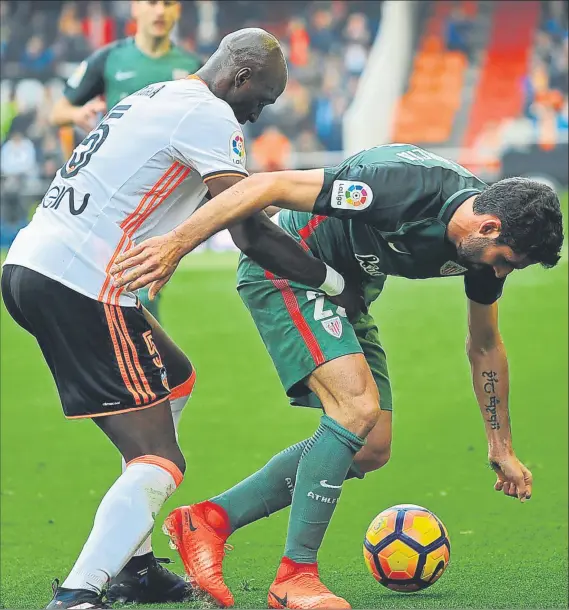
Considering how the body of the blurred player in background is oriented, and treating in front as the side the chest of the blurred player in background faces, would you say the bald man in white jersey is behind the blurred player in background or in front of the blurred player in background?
in front

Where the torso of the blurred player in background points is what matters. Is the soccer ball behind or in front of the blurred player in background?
in front

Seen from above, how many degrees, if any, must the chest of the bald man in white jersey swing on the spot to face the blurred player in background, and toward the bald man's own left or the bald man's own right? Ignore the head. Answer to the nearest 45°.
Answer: approximately 90° to the bald man's own left

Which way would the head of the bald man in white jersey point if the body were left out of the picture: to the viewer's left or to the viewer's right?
to the viewer's right

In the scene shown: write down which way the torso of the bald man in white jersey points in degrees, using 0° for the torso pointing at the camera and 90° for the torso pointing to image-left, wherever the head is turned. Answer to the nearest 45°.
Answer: approximately 270°

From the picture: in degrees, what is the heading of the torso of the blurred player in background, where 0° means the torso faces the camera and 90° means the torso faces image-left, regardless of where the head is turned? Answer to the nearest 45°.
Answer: approximately 0°
